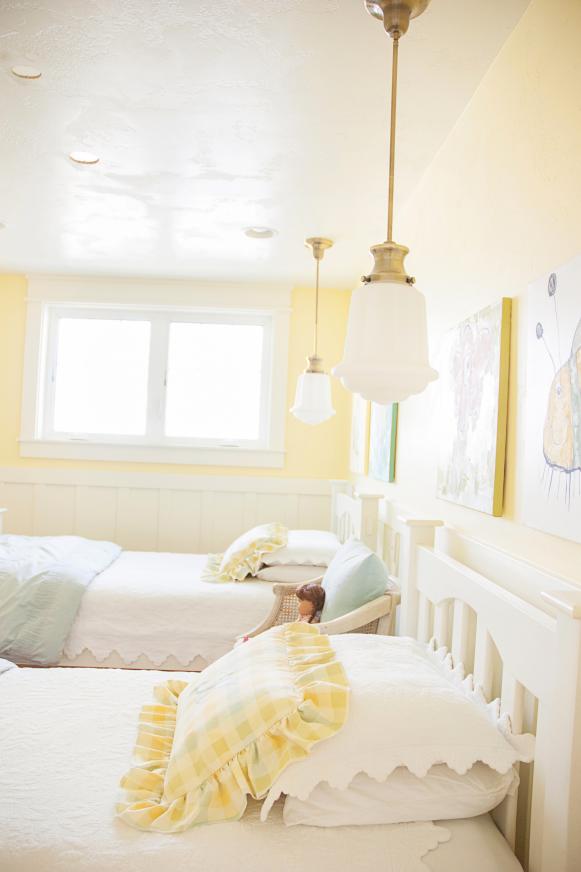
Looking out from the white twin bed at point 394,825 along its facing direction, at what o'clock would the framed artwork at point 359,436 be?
The framed artwork is roughly at 3 o'clock from the white twin bed.

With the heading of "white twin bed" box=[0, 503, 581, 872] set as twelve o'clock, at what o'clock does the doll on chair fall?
The doll on chair is roughly at 3 o'clock from the white twin bed.

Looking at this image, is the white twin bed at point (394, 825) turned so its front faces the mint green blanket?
no

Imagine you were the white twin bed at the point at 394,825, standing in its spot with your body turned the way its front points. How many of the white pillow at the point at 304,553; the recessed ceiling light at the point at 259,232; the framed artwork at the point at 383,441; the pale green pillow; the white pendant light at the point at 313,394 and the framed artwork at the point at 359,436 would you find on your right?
6

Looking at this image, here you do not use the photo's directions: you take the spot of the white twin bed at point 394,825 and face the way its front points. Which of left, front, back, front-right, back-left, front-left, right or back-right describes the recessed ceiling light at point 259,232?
right

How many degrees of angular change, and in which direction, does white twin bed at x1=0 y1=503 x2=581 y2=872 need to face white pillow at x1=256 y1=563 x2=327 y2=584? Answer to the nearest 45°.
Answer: approximately 90° to its right

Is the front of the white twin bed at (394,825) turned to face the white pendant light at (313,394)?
no

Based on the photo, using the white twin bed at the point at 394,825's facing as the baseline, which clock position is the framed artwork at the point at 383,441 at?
The framed artwork is roughly at 3 o'clock from the white twin bed.

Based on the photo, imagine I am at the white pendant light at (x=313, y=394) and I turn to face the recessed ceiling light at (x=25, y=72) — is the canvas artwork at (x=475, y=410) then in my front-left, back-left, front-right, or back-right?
front-left

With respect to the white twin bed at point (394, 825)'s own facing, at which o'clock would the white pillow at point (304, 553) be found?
The white pillow is roughly at 3 o'clock from the white twin bed.

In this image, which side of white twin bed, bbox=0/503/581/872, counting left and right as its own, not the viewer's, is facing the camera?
left

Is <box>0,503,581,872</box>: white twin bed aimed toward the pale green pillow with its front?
no

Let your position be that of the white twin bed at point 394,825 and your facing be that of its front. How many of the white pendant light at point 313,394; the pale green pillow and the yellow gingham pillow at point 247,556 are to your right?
3

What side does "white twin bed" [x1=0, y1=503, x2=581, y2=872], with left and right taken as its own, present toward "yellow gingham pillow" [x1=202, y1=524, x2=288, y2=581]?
right

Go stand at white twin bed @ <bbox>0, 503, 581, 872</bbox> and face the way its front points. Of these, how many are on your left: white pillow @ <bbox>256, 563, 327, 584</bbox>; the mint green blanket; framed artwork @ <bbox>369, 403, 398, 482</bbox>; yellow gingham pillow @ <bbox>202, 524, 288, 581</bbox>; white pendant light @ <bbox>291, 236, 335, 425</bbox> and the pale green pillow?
0

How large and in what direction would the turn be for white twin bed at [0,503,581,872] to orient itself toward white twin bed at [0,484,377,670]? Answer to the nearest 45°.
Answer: approximately 45° to its right
